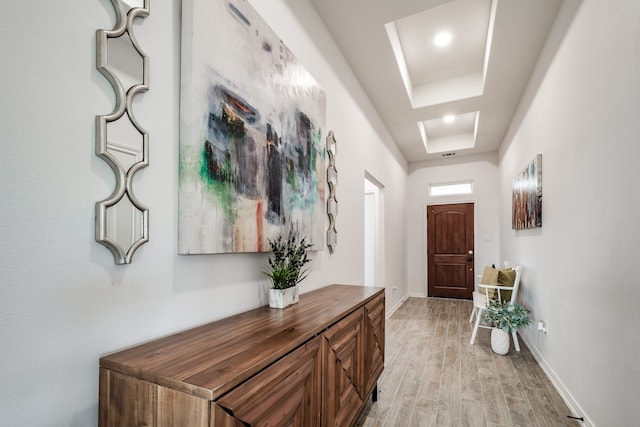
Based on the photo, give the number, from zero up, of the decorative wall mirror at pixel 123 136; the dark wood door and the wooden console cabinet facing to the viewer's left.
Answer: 0

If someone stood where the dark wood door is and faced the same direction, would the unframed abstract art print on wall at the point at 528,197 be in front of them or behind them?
in front

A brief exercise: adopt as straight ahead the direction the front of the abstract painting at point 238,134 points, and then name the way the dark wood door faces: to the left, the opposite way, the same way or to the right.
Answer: to the right

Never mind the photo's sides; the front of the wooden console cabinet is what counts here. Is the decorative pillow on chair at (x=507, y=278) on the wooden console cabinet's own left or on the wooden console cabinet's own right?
on the wooden console cabinet's own left

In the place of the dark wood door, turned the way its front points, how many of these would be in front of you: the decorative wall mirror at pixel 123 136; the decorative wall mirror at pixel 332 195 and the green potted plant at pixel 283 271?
3

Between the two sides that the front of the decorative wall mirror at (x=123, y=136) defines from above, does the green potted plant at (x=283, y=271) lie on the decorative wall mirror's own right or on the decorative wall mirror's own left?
on the decorative wall mirror's own left

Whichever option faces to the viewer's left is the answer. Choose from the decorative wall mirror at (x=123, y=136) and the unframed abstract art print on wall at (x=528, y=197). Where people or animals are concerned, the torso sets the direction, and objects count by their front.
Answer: the unframed abstract art print on wall

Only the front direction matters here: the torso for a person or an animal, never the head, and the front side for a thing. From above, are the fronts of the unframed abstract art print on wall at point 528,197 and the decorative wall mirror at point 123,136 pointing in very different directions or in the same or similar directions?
very different directions

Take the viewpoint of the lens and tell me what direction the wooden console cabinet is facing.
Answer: facing the viewer and to the right of the viewer

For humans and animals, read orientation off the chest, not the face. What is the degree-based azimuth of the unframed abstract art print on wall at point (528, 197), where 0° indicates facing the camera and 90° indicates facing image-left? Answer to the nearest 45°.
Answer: approximately 90°

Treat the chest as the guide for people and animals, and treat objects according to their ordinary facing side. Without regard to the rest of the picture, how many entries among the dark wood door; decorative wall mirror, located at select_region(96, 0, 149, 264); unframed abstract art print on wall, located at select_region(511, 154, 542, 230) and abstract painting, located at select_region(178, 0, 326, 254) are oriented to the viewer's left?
1

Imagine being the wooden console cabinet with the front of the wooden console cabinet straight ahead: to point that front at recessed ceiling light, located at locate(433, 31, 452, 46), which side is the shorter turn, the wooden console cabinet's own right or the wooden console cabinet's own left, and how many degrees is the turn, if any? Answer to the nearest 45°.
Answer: approximately 90° to the wooden console cabinet's own left

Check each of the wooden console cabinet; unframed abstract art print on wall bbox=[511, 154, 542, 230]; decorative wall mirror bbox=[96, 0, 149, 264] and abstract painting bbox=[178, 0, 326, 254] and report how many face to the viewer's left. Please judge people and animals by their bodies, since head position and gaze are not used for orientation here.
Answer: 1

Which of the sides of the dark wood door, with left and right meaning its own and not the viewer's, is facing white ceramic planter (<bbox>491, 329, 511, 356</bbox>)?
front
